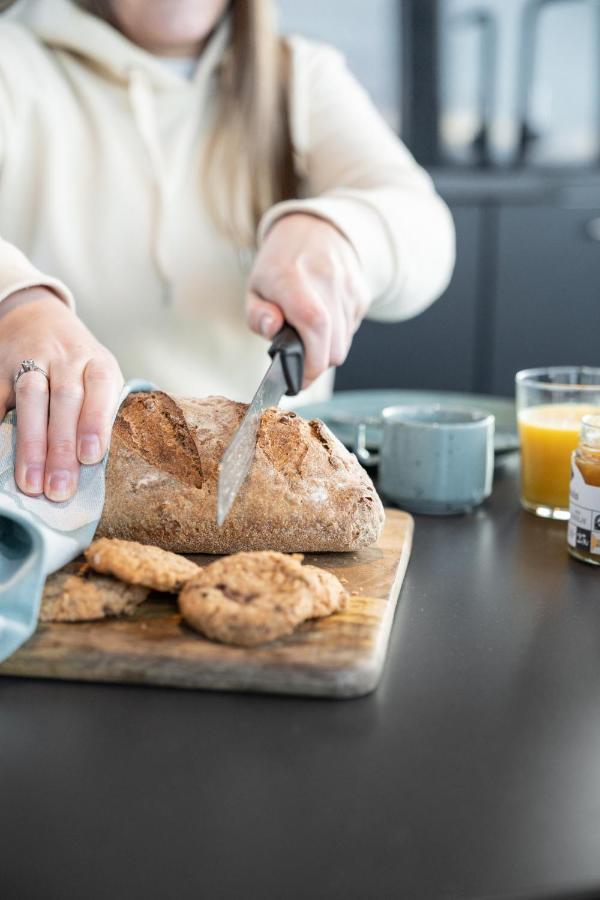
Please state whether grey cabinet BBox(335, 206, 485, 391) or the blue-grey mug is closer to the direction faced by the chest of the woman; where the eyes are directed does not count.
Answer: the blue-grey mug

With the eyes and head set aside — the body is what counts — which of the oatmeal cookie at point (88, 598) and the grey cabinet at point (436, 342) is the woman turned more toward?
the oatmeal cookie

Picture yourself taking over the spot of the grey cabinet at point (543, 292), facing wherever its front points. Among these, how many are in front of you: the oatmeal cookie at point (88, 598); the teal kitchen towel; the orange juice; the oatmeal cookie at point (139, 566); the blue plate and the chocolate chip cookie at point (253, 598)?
6

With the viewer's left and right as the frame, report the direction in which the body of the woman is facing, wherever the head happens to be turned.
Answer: facing the viewer

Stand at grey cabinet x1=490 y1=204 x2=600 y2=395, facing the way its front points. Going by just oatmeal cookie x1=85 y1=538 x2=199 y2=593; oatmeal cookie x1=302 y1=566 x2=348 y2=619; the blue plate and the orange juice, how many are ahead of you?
4

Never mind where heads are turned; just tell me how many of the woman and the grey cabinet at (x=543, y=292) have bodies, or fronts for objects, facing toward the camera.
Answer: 2

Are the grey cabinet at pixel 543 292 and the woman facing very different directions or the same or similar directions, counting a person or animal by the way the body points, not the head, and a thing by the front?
same or similar directions

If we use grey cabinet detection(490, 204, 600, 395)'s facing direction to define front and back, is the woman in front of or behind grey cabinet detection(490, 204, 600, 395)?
in front

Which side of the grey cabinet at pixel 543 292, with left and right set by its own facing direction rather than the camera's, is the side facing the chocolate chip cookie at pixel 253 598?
front

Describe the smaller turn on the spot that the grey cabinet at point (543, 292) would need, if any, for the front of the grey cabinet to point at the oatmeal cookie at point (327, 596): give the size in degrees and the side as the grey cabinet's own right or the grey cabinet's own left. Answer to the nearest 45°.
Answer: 0° — it already faces it

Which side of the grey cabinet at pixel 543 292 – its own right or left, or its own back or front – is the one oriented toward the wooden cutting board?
front

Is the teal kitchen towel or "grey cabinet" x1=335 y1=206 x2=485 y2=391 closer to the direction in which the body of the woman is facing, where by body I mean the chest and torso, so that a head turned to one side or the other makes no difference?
the teal kitchen towel

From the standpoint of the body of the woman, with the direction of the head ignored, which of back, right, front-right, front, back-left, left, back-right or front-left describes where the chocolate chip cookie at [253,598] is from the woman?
front

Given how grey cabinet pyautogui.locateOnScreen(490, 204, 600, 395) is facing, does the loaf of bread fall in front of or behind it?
in front

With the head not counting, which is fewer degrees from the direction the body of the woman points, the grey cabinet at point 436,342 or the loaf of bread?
the loaf of bread

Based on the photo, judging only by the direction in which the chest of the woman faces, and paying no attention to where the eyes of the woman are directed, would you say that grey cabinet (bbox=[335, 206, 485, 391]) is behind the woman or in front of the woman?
behind

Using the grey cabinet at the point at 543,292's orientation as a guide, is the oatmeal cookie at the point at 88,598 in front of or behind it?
in front
